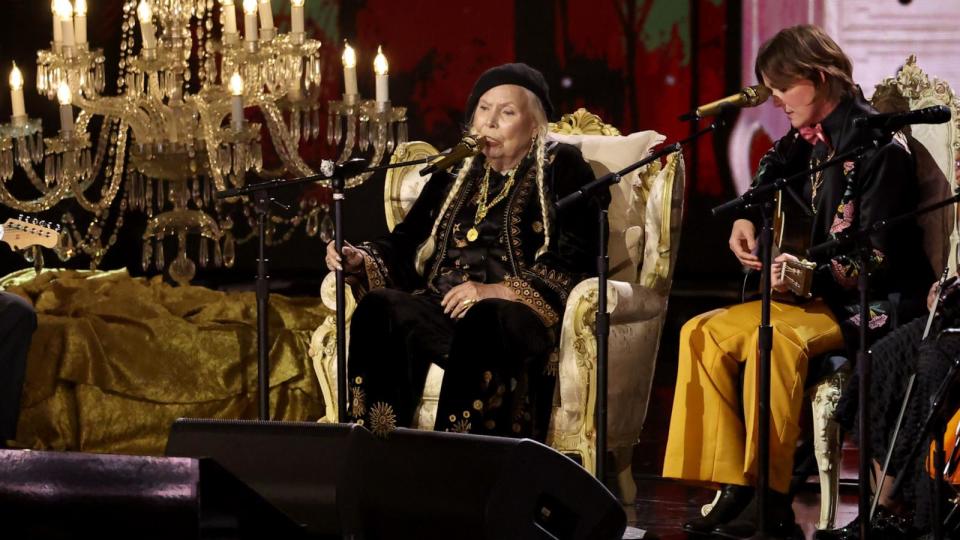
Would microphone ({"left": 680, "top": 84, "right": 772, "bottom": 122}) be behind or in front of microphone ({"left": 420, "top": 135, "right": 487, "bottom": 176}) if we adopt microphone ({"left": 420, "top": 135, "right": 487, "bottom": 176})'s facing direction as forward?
in front

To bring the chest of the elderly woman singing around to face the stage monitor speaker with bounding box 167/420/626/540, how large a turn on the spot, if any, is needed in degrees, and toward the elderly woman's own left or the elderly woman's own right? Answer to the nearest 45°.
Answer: approximately 45° to the elderly woman's own left

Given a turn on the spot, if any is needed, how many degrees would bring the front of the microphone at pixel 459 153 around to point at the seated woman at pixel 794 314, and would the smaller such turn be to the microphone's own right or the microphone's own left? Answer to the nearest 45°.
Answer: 0° — it already faces them

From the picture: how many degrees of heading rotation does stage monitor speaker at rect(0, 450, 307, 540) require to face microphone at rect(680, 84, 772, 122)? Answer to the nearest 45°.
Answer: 0° — it already faces it

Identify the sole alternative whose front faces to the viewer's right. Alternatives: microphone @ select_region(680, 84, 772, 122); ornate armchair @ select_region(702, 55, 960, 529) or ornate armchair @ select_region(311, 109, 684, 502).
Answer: the microphone

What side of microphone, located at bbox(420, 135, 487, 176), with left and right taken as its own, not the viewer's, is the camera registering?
right

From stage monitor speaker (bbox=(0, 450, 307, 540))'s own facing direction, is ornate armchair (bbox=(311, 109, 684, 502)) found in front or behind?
in front

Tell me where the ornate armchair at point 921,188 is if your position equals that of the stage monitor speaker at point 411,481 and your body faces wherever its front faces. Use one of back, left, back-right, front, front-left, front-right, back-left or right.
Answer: front

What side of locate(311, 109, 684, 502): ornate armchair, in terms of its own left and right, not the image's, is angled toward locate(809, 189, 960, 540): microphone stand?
left
